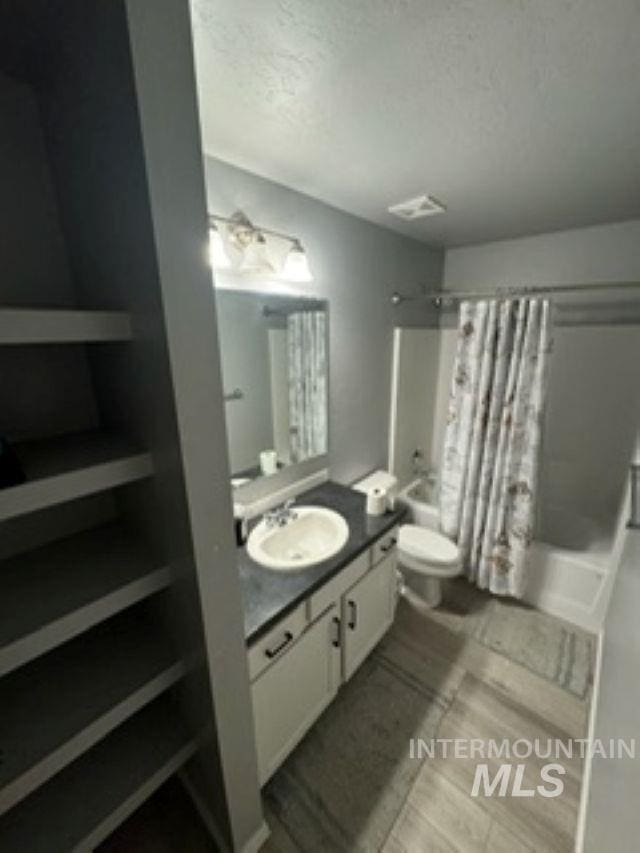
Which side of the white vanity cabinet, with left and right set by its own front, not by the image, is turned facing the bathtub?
left

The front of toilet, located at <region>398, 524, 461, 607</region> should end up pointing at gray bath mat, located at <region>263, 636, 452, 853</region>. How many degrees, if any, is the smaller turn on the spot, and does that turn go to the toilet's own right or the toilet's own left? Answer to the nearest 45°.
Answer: approximately 45° to the toilet's own right

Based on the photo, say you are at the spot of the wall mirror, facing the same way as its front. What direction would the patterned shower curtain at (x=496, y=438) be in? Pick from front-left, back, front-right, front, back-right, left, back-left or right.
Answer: front-left

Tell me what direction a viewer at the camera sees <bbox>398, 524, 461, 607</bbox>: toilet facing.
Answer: facing the viewer and to the right of the viewer

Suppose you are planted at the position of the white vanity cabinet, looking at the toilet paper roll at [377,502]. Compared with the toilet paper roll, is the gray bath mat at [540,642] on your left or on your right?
right

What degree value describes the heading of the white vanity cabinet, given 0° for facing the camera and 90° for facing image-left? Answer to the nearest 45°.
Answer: approximately 315°

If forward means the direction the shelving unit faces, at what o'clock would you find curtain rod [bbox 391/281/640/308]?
The curtain rod is roughly at 10 o'clock from the shelving unit.

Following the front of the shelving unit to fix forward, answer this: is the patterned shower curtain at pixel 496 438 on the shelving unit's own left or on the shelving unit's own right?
on the shelving unit's own left

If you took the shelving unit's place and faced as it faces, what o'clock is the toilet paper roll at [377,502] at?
The toilet paper roll is roughly at 10 o'clock from the shelving unit.

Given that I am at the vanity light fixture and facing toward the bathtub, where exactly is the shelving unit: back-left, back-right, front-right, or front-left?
back-right

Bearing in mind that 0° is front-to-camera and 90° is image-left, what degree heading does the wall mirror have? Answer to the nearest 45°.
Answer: approximately 315°
